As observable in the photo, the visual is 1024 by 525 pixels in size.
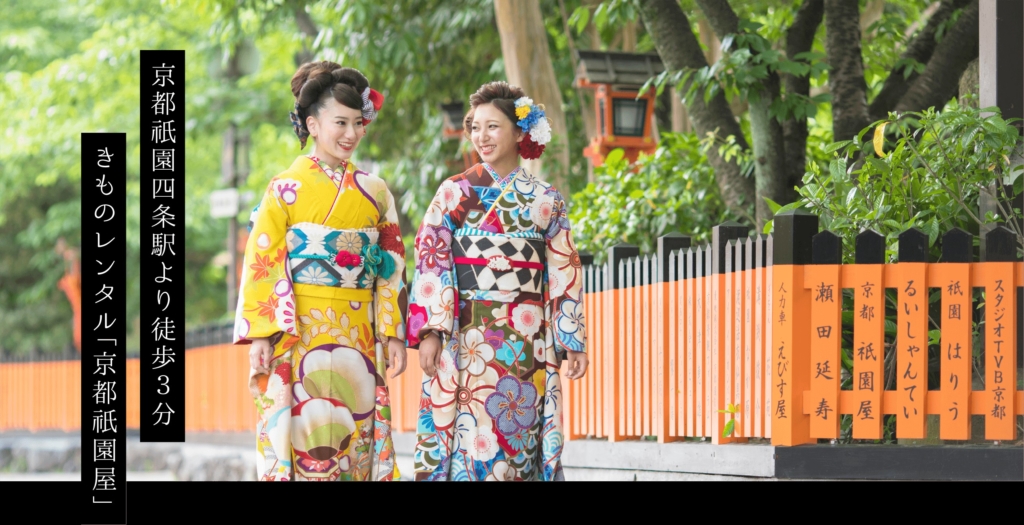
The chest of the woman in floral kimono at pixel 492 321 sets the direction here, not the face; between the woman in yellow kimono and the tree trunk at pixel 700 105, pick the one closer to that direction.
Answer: the woman in yellow kimono

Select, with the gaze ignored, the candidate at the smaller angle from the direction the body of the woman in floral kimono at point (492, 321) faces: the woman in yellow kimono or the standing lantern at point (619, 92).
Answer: the woman in yellow kimono

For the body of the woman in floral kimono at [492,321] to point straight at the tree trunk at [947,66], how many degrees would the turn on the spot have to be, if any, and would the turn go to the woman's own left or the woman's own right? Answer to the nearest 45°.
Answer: approximately 135° to the woman's own left

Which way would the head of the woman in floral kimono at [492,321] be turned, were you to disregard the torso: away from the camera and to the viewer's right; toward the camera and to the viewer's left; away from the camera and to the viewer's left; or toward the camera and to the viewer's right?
toward the camera and to the viewer's left

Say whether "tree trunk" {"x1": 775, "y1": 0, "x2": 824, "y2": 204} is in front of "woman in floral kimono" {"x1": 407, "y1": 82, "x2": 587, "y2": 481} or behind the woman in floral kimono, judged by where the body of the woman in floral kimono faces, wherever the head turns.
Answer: behind

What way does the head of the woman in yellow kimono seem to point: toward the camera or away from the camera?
toward the camera

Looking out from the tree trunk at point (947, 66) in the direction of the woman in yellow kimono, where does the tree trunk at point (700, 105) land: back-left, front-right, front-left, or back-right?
front-right

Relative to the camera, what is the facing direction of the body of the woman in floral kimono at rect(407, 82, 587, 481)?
toward the camera

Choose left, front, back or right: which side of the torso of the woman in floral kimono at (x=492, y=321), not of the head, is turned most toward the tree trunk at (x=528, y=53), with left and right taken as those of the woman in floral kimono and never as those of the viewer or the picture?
back

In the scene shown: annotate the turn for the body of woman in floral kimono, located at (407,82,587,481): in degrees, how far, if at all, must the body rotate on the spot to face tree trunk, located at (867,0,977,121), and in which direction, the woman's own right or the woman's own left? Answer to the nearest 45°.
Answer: approximately 135° to the woman's own left
